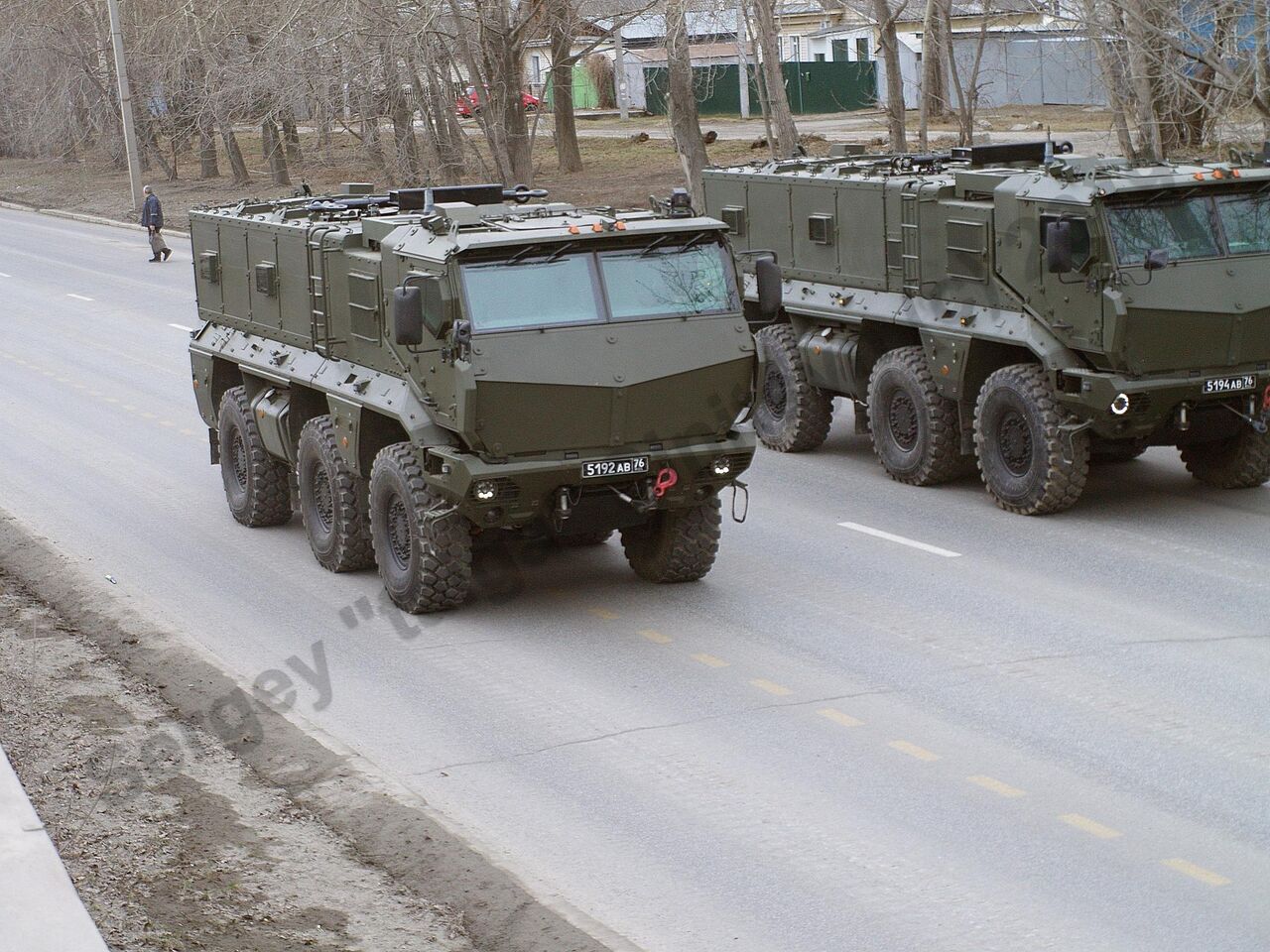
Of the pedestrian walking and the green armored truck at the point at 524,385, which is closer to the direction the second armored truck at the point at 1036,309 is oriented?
the green armored truck

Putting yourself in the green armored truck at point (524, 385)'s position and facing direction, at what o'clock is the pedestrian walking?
The pedestrian walking is roughly at 7 o'clock from the green armored truck.

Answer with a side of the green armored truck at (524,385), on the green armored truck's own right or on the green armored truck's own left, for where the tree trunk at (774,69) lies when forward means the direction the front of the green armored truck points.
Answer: on the green armored truck's own left

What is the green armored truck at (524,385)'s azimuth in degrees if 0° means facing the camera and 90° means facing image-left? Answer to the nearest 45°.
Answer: approximately 315°

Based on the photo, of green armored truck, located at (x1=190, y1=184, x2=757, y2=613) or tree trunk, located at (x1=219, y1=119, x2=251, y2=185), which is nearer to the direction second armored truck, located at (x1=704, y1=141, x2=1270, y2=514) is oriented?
the green armored truck

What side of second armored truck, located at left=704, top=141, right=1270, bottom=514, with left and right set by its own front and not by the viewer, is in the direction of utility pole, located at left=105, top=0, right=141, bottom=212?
back

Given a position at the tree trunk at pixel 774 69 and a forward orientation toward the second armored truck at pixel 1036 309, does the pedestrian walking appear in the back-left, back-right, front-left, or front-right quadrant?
front-right

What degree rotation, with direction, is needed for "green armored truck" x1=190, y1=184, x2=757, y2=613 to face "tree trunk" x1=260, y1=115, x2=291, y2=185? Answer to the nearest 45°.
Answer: approximately 135° to its left

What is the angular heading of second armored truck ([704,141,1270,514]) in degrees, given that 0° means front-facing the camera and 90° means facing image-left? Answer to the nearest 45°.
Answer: approximately 315°

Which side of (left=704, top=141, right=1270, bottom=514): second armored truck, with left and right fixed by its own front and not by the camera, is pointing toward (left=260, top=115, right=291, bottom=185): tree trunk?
back

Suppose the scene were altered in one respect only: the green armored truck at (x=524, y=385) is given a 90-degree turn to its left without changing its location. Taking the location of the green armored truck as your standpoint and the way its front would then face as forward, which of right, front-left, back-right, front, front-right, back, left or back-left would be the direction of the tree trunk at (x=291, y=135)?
front-left
